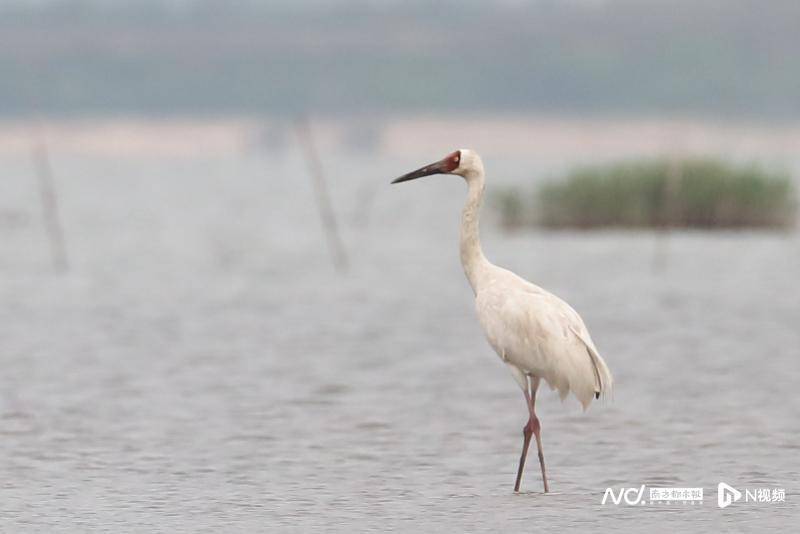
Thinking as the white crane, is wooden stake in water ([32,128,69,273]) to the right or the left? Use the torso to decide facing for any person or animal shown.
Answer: on its right

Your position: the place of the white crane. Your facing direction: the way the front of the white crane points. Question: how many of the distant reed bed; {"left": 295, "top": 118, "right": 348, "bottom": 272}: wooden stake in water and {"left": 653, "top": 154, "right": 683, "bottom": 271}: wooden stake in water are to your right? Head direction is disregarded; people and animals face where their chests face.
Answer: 3

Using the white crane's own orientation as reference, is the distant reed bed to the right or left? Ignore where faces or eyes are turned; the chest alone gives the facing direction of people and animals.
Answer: on its right

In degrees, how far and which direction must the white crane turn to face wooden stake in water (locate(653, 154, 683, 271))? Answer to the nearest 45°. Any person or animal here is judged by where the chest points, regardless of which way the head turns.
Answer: approximately 90° to its right

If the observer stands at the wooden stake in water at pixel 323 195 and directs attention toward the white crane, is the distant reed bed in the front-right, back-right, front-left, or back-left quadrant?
back-left

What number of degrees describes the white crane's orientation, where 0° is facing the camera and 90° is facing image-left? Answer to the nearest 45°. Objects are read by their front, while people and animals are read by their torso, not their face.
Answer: approximately 90°

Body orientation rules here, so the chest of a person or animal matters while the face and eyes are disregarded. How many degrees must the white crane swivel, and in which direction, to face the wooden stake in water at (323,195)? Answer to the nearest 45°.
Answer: approximately 90° to its right

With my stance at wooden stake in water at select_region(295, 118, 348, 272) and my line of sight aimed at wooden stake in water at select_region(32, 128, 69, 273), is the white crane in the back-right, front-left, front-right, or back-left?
back-left
